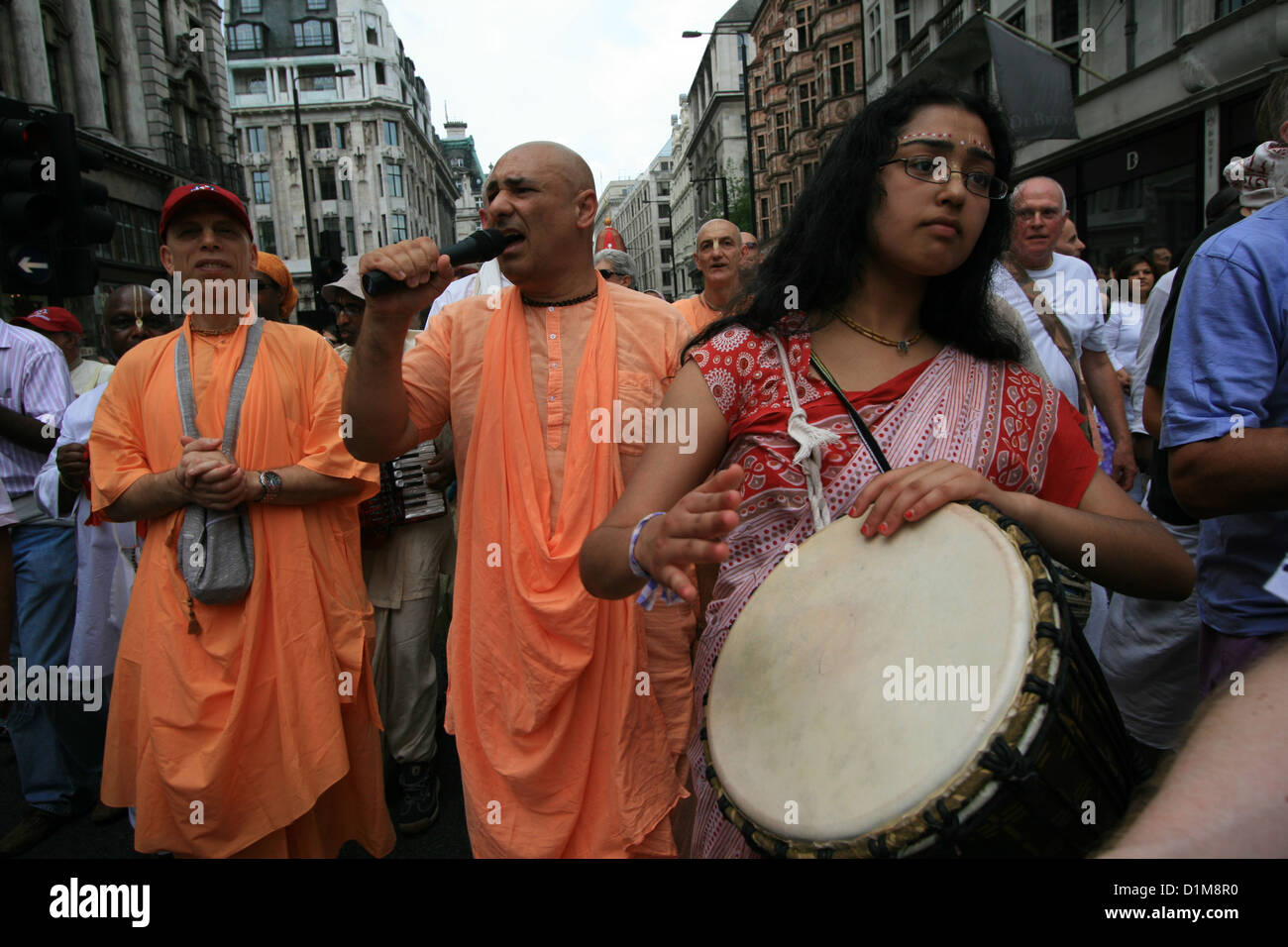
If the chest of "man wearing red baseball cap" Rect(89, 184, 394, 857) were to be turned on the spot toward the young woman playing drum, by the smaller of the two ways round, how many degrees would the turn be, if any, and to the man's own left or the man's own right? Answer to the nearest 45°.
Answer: approximately 45° to the man's own left

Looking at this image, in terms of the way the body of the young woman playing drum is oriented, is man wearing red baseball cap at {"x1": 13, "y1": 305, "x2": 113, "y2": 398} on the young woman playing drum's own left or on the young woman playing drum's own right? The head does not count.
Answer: on the young woman playing drum's own right

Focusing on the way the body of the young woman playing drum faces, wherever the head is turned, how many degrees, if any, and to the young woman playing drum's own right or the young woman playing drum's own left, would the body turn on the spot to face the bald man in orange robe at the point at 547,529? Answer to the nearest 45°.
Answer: approximately 135° to the young woman playing drum's own right

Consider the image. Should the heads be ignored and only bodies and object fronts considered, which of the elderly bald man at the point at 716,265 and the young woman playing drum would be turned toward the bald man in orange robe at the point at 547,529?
the elderly bald man

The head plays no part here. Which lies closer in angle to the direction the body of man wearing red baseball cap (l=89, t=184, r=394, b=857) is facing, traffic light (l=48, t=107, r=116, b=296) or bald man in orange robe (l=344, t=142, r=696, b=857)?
the bald man in orange robe

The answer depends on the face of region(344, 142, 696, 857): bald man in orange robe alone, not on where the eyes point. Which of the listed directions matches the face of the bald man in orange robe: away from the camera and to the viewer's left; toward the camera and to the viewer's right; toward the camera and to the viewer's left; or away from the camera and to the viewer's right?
toward the camera and to the viewer's left

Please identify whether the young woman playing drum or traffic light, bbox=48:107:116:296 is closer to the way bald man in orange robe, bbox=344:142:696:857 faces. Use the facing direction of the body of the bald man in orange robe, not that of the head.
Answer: the young woman playing drum
